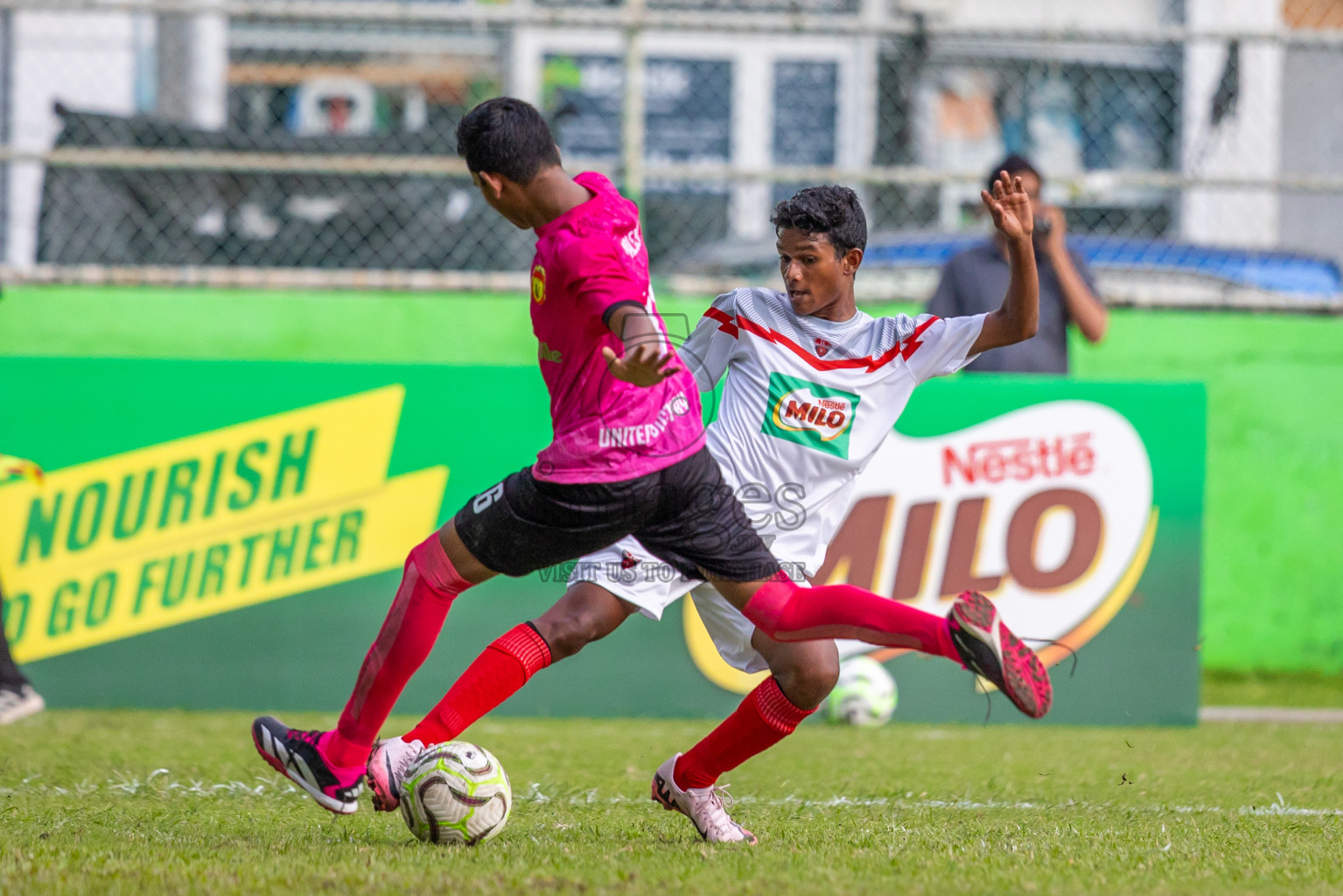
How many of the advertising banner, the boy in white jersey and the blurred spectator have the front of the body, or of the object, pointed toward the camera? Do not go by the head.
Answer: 3

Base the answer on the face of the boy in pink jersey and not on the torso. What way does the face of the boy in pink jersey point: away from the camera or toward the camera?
away from the camera

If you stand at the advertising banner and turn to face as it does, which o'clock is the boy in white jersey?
The boy in white jersey is roughly at 11 o'clock from the advertising banner.

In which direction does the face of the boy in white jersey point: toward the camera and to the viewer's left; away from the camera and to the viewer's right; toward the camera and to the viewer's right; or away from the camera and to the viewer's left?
toward the camera and to the viewer's left

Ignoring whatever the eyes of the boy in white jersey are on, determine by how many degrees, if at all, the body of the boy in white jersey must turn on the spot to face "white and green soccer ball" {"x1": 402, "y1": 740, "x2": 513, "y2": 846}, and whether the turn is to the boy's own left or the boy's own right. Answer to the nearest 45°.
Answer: approximately 45° to the boy's own right

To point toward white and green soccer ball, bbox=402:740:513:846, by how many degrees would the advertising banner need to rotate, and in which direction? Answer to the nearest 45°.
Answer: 0° — it already faces it

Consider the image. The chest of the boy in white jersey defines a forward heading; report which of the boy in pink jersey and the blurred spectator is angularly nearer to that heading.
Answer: the boy in pink jersey

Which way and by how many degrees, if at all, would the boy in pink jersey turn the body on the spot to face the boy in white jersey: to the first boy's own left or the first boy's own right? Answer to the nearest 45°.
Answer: approximately 135° to the first boy's own right
